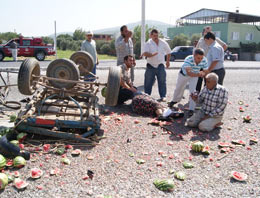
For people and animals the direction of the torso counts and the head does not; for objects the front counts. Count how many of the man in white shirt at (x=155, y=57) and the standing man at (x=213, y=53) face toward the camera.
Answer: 1

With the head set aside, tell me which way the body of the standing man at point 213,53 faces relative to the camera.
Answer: to the viewer's left

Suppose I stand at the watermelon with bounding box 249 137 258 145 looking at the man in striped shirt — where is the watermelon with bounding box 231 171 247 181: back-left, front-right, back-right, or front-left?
back-left

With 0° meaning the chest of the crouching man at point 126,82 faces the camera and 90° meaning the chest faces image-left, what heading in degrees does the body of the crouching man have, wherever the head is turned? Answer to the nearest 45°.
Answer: approximately 315°

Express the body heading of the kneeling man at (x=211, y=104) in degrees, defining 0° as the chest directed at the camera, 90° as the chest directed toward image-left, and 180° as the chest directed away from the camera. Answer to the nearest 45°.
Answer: approximately 45°

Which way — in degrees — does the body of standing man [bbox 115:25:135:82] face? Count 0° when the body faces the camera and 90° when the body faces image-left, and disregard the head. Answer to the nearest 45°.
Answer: approximately 315°

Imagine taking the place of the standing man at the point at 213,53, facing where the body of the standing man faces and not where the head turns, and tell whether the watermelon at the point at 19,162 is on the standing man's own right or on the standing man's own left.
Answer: on the standing man's own left
